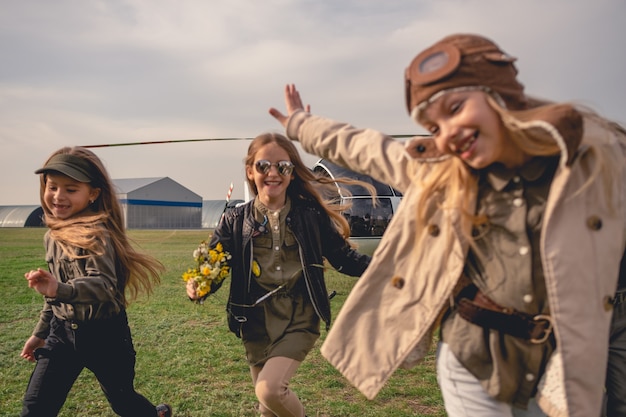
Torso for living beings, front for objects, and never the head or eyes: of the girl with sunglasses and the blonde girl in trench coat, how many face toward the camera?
2

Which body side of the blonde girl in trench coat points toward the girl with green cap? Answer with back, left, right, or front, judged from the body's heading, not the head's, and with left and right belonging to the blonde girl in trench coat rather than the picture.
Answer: right

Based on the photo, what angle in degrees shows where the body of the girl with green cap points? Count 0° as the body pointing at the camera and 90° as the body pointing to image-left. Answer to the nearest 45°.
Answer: approximately 45°

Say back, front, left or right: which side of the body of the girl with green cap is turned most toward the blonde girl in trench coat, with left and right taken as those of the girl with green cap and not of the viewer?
left

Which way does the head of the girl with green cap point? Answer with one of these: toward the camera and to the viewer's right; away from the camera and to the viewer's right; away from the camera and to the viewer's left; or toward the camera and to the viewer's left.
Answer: toward the camera and to the viewer's left

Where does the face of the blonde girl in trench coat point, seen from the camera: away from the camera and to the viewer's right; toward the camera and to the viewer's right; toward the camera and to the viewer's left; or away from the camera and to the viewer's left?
toward the camera and to the viewer's left

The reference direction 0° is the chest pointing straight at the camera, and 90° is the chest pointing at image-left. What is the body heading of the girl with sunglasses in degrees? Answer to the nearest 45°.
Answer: approximately 0°
